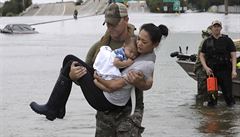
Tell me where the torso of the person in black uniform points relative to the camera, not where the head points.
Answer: toward the camera
